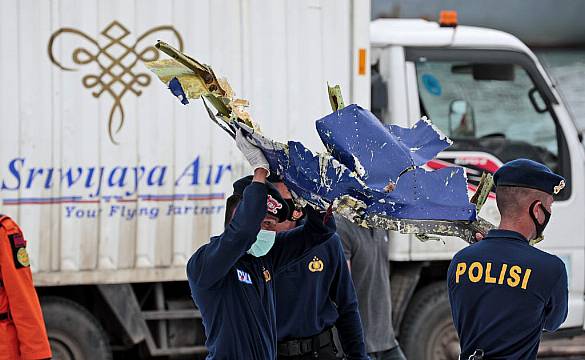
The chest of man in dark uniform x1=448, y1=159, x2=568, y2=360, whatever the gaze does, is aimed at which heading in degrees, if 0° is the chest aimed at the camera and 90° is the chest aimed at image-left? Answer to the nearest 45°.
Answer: approximately 225°

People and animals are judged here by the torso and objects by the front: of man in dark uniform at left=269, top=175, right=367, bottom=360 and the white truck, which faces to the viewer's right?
the white truck

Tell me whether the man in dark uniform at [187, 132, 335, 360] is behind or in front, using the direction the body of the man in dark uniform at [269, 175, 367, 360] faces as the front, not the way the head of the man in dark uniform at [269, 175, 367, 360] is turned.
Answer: in front

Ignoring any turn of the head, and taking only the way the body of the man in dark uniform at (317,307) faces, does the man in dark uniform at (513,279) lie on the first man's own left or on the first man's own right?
on the first man's own left

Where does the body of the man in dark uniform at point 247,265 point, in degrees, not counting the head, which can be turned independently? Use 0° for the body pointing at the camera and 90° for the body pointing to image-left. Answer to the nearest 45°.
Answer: approximately 315°

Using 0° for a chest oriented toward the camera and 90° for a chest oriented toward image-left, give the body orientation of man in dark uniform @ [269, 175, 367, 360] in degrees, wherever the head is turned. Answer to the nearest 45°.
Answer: approximately 45°

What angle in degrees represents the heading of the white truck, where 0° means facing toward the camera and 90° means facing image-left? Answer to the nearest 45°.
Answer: approximately 270°

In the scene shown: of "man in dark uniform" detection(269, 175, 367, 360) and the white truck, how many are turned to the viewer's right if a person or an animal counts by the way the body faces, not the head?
1

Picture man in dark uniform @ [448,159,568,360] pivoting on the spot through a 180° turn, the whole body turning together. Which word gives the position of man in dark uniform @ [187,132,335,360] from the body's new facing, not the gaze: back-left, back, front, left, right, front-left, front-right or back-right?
front-right

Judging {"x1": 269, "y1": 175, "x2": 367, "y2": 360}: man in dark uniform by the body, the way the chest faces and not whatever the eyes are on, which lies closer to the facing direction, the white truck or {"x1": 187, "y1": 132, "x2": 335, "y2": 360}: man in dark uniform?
the man in dark uniform

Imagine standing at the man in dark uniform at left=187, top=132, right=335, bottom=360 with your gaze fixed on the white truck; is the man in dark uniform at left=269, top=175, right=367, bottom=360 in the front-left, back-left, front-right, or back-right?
front-right
